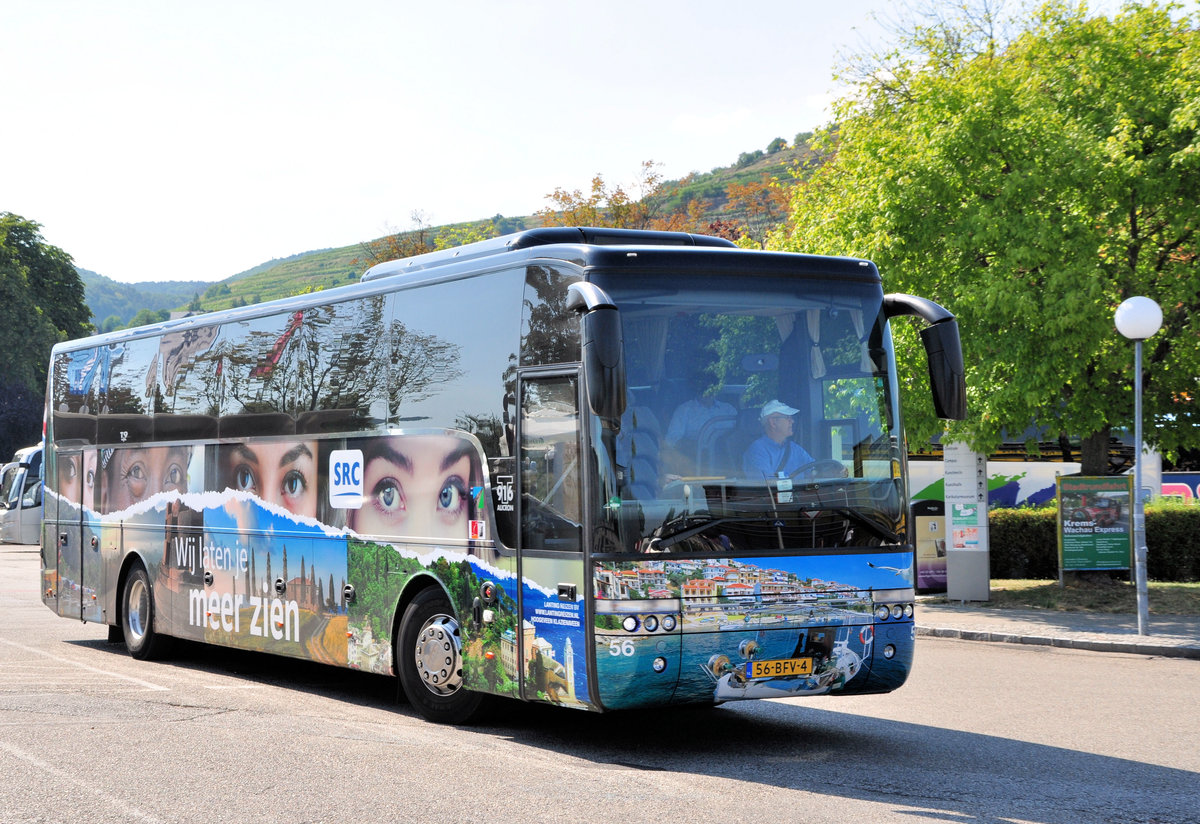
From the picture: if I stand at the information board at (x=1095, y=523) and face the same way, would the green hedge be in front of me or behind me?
behind

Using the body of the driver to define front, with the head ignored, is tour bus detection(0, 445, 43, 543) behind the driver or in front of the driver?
behind

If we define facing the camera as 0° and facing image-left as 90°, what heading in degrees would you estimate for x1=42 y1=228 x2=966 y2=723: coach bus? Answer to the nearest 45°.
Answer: approximately 315°

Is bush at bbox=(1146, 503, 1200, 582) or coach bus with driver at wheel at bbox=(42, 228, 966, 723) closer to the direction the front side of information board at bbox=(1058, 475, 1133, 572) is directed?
the coach bus with driver at wheel

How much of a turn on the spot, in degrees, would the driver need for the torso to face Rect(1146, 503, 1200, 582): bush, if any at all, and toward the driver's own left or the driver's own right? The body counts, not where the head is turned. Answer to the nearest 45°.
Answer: approximately 90° to the driver's own left

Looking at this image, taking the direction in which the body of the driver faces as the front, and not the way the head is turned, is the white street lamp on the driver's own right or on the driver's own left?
on the driver's own left

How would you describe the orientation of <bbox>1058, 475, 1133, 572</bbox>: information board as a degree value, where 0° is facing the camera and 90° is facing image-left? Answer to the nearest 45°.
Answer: approximately 0°

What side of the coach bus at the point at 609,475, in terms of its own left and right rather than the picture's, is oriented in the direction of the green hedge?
left

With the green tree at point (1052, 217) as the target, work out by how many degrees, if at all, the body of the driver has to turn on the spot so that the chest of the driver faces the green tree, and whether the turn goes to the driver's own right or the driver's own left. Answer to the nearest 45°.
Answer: approximately 135° to the driver's own left
